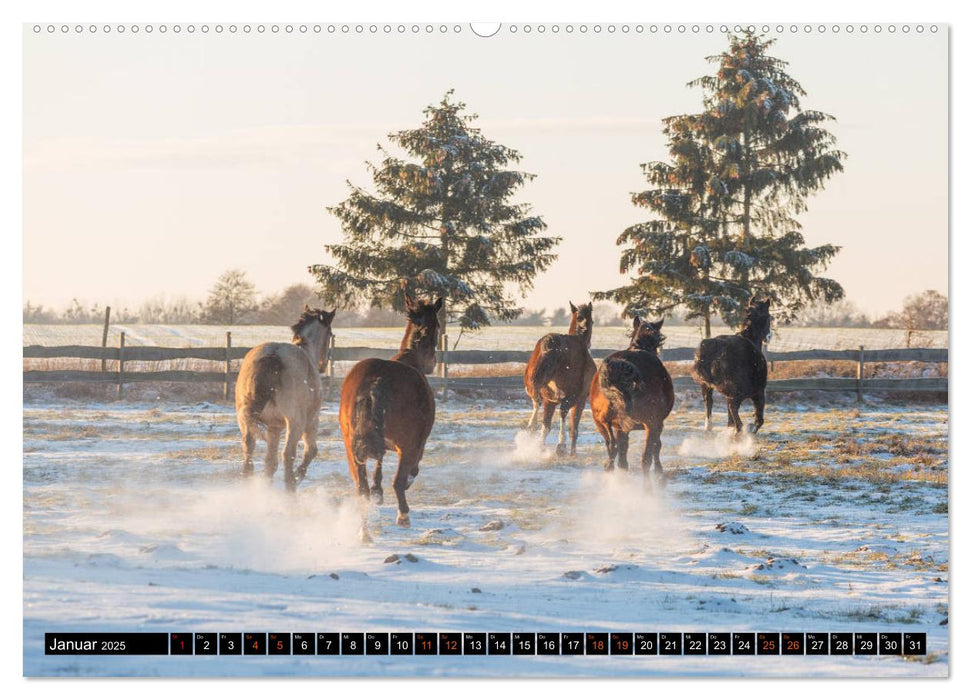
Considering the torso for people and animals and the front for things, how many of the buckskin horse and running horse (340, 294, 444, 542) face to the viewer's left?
0

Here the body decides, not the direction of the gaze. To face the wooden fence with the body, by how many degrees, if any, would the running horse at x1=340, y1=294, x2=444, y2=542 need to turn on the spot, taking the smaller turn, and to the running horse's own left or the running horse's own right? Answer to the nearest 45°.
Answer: approximately 45° to the running horse's own left

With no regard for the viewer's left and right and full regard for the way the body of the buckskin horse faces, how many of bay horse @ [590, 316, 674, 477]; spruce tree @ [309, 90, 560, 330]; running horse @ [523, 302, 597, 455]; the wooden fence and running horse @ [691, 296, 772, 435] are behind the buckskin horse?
0

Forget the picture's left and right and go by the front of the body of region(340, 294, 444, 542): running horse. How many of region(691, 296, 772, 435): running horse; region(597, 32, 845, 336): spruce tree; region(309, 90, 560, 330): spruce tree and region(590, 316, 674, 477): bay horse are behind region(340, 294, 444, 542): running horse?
0

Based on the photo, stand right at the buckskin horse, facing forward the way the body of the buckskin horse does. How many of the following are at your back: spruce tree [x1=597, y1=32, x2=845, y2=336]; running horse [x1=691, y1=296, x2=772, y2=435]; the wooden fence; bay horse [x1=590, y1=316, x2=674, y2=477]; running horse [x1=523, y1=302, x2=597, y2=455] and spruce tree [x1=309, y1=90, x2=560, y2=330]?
0

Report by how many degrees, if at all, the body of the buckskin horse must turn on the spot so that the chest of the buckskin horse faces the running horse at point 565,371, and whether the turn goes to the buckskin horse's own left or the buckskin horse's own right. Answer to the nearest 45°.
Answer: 0° — it already faces it

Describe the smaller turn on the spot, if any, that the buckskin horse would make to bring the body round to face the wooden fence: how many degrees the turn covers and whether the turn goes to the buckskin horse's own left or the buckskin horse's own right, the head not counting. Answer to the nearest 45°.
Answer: approximately 45° to the buckskin horse's own left

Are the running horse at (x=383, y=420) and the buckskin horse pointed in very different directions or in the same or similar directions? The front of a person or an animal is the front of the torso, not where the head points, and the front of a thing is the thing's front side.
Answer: same or similar directions

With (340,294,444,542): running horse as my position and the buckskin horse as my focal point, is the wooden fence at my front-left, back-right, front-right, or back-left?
front-right

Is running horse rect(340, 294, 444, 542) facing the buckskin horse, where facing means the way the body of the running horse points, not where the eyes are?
no

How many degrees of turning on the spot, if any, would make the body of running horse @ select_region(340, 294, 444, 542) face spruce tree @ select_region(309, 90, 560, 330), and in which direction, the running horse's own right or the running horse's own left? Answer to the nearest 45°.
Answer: approximately 45° to the running horse's own left

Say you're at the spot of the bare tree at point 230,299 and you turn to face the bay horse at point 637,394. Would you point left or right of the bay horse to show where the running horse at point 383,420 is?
right

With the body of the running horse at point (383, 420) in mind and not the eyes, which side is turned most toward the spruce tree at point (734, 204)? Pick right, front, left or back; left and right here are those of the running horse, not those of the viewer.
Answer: front

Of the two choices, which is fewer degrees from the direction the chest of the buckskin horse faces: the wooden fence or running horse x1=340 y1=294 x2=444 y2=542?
the wooden fence

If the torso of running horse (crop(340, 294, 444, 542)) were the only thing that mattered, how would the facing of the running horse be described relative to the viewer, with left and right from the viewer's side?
facing away from the viewer and to the right of the viewer
